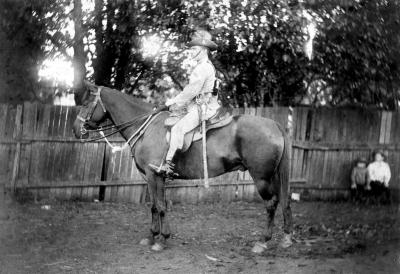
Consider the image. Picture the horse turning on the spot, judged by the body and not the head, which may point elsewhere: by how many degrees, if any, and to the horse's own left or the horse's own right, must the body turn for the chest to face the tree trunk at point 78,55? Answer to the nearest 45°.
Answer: approximately 45° to the horse's own right

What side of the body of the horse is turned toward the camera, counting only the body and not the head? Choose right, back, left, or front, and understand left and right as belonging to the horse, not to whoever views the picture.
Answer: left

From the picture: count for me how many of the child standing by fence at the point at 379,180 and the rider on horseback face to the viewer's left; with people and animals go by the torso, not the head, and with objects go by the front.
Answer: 1

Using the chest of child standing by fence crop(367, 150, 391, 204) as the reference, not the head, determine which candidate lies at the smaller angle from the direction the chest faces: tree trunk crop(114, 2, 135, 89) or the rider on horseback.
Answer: the rider on horseback

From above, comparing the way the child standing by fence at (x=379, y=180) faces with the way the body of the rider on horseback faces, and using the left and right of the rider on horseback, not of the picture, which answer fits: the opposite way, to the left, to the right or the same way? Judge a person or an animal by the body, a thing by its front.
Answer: to the left

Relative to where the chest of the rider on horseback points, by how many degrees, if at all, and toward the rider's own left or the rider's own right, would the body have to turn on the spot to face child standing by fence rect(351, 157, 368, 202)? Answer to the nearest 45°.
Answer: approximately 135° to the rider's own right

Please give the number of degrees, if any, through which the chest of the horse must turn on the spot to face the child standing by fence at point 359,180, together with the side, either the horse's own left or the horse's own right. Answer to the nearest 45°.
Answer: approximately 135° to the horse's own right

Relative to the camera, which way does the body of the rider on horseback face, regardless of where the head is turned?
to the viewer's left

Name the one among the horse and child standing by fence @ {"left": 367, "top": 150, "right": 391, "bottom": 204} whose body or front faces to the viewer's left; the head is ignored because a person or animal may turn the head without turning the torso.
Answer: the horse

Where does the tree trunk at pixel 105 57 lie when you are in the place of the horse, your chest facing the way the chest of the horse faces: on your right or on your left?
on your right

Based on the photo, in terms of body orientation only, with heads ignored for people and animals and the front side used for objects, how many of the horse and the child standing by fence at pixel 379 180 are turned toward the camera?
1

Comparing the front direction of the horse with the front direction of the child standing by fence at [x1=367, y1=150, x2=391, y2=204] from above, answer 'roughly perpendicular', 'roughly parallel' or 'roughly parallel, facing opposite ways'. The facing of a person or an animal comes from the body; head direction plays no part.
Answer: roughly perpendicular
